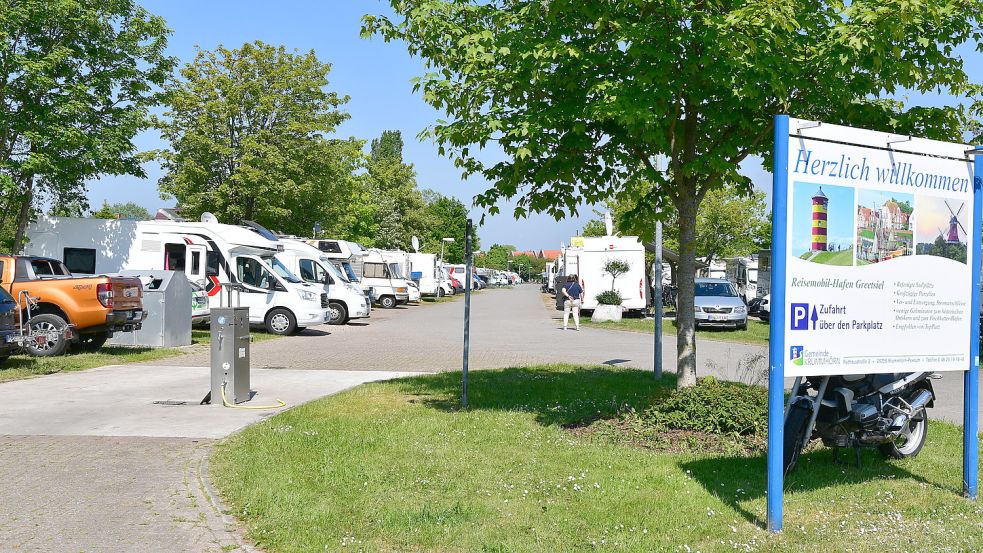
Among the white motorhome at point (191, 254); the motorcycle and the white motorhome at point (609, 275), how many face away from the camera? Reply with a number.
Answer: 1

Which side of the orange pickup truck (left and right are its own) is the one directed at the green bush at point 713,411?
back

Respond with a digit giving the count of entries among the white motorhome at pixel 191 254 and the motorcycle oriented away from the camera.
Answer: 0

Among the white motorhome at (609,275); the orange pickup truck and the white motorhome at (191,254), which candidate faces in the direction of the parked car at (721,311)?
the white motorhome at (191,254)

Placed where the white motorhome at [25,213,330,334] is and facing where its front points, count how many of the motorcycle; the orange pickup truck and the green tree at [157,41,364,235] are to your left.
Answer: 1

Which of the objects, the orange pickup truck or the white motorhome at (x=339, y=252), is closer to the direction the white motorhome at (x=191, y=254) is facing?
the white motorhome

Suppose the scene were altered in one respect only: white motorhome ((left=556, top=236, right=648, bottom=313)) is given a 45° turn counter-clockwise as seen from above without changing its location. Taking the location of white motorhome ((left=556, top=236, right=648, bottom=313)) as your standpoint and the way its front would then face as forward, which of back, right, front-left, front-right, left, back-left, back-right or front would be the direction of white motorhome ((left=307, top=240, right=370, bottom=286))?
front-left

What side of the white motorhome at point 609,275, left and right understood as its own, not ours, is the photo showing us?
back

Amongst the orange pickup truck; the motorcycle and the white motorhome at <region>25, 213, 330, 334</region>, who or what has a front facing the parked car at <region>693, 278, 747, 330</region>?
the white motorhome

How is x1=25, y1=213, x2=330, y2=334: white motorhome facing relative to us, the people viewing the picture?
facing to the right of the viewer

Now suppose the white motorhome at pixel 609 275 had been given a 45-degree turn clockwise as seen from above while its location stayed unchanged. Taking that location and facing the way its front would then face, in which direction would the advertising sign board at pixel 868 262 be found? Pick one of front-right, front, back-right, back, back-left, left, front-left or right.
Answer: back-right

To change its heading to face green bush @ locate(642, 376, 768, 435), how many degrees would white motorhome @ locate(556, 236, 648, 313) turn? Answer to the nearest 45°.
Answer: approximately 180°

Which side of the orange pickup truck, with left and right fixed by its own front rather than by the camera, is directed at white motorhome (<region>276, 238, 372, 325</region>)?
right

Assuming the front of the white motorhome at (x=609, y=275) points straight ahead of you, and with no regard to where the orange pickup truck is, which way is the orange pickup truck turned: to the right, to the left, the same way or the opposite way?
to the left
